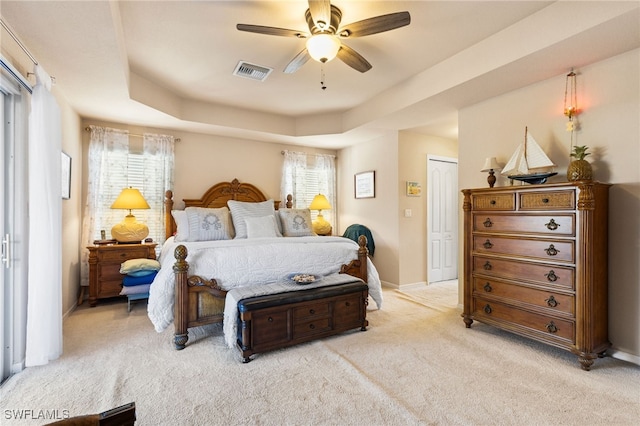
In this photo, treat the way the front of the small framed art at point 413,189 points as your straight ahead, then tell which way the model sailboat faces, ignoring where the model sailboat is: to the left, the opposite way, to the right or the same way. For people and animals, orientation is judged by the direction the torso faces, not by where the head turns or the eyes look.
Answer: to the right

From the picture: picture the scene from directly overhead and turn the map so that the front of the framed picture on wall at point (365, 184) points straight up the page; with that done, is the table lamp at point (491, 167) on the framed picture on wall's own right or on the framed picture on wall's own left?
on the framed picture on wall's own left

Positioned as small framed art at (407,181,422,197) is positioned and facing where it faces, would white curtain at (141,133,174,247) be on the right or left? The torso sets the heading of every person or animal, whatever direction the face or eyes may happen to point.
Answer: on its right

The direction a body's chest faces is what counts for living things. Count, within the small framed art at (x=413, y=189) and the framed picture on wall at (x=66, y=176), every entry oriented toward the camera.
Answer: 1

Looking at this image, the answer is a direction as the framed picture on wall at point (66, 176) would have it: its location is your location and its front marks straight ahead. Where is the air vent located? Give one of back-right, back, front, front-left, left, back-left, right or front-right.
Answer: front-right

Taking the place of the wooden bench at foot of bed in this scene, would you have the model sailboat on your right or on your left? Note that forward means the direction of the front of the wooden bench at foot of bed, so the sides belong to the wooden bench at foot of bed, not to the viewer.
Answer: on your left

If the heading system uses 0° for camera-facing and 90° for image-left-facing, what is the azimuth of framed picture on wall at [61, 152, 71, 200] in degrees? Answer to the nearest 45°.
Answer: approximately 270°

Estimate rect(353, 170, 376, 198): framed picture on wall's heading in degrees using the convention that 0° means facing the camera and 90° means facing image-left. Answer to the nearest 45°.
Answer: approximately 45°

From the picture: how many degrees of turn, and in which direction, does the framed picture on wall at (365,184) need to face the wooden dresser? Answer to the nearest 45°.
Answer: approximately 90° to its left

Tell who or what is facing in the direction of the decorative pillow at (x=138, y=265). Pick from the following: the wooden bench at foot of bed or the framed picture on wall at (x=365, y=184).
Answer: the framed picture on wall
